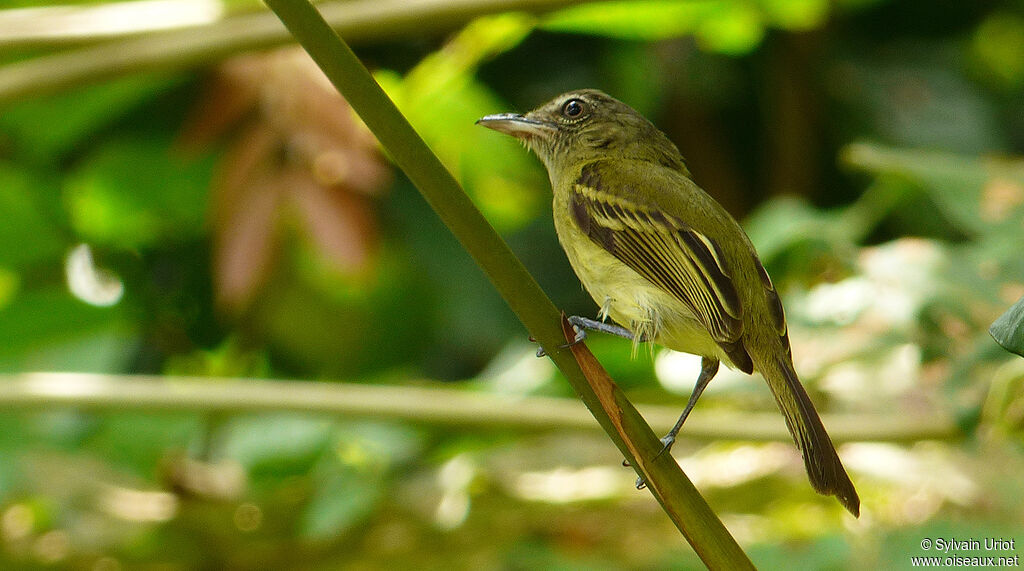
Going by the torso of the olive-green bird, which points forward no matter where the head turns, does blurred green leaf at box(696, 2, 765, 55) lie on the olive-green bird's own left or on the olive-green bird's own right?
on the olive-green bird's own right

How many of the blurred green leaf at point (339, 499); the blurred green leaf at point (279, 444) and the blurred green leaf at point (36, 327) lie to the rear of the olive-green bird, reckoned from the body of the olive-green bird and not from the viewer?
0

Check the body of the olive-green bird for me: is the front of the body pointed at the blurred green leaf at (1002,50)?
no

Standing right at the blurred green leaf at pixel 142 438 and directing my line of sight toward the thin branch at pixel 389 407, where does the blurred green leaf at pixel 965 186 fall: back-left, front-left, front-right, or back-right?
front-left

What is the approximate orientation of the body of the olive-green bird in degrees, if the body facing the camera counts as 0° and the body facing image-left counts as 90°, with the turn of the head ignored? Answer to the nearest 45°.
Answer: approximately 90°
